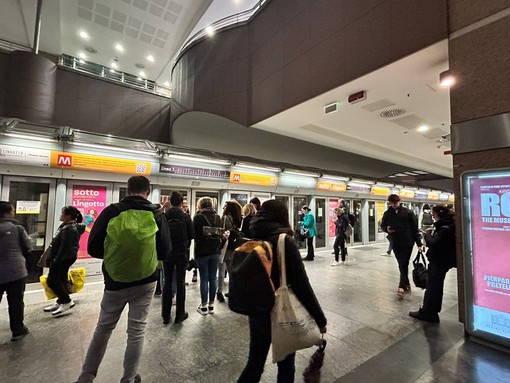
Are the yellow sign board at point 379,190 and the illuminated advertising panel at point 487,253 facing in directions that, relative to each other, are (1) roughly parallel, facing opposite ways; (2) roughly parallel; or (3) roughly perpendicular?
roughly perpendicular

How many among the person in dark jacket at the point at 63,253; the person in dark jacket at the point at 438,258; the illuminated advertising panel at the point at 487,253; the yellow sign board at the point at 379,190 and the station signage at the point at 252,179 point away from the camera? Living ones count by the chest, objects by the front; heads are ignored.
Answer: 0

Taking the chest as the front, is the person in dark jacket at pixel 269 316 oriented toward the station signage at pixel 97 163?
no

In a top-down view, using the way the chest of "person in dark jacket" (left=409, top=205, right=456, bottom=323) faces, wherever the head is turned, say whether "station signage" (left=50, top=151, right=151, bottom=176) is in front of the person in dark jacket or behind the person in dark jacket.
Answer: in front

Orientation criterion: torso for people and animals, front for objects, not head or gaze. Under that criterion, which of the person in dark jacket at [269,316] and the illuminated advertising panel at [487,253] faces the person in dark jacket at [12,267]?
the illuminated advertising panel

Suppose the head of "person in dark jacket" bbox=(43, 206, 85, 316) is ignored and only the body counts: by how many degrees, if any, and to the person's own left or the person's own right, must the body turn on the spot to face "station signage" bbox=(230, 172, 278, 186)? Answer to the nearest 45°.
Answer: approximately 180°

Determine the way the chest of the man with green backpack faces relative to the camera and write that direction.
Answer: away from the camera

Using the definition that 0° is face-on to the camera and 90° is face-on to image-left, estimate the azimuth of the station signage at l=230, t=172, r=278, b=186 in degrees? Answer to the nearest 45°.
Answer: approximately 315°

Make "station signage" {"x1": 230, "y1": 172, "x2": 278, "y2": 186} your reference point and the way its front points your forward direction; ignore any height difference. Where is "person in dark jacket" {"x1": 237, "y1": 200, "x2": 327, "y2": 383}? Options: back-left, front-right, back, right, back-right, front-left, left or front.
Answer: front-right

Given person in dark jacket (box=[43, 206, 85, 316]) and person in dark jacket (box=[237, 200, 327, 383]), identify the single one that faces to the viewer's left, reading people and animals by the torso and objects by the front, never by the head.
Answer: person in dark jacket (box=[43, 206, 85, 316])

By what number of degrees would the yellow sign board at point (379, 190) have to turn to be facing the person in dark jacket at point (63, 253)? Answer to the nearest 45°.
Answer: approximately 45° to its right

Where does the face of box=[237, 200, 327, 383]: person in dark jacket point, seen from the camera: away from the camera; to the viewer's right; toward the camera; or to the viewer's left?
away from the camera

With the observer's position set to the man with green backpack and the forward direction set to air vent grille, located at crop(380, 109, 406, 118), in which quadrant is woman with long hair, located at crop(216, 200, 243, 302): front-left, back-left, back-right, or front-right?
front-left

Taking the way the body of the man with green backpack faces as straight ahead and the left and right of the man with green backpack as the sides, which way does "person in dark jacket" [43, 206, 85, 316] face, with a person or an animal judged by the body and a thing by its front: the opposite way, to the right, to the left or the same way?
to the left

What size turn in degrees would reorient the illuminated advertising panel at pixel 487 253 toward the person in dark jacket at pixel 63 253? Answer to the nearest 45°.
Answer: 0° — it already faces them

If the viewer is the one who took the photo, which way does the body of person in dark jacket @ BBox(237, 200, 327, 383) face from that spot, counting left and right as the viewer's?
facing away from the viewer and to the right of the viewer

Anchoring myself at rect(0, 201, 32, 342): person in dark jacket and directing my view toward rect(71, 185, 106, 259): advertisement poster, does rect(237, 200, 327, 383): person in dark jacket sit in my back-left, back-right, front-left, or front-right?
back-right

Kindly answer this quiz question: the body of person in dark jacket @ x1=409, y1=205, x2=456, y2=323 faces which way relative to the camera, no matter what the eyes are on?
to the viewer's left
